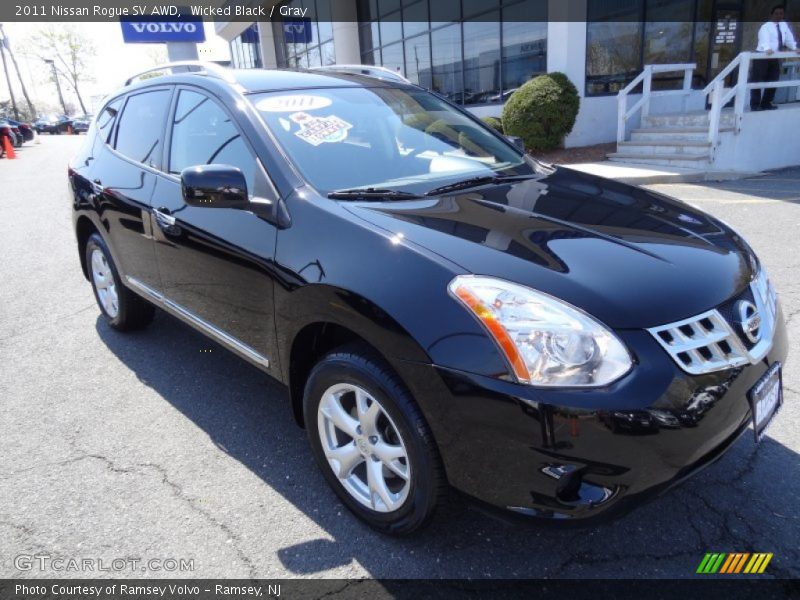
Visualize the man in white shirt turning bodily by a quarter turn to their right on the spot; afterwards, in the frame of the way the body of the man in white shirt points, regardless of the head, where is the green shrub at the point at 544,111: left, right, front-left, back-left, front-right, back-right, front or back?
front

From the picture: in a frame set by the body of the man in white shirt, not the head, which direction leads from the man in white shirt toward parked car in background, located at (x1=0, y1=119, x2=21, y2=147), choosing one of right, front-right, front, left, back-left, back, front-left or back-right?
right

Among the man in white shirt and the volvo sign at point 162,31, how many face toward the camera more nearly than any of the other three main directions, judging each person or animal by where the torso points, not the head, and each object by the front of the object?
2

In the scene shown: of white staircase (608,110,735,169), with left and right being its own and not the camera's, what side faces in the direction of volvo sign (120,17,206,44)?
right

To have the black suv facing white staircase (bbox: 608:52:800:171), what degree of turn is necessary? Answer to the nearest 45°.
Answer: approximately 90° to its left

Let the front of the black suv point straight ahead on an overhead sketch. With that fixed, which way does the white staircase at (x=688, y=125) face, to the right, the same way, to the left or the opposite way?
to the right

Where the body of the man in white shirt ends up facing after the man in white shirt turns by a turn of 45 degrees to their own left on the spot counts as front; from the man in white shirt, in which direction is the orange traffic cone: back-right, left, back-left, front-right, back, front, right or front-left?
back-right

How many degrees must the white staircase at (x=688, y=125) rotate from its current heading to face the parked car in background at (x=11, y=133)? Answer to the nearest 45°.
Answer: approximately 45° to its right

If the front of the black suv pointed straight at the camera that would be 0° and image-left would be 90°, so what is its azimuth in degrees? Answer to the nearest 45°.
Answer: approximately 315°
